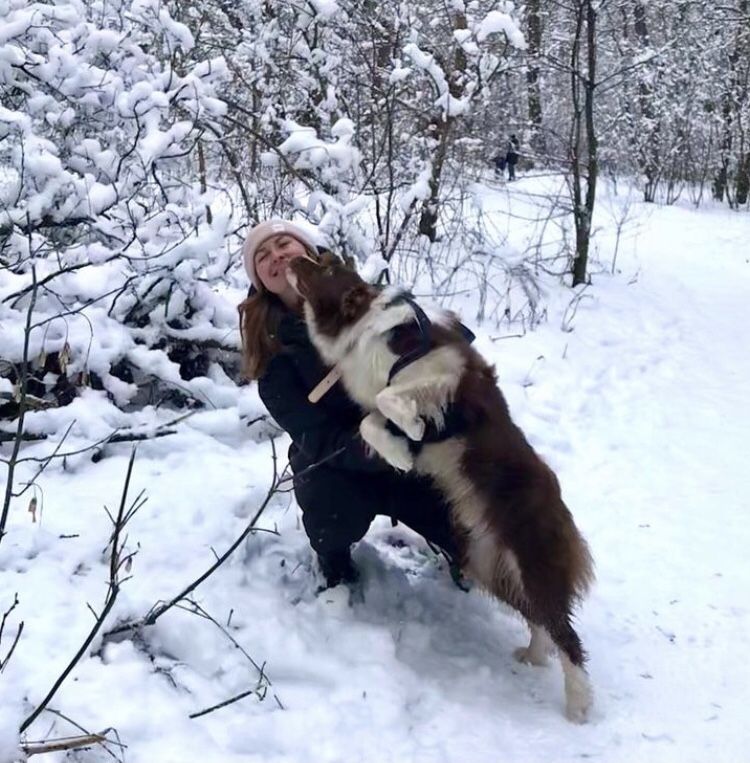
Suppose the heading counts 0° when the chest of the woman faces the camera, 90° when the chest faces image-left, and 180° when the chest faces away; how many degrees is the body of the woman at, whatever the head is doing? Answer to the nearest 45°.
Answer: approximately 315°

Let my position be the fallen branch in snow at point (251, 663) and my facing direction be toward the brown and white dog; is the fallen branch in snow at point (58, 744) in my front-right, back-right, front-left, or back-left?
back-right

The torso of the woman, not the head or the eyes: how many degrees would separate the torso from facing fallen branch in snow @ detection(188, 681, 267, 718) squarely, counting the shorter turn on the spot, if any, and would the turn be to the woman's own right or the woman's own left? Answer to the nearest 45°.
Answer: approximately 45° to the woman's own right

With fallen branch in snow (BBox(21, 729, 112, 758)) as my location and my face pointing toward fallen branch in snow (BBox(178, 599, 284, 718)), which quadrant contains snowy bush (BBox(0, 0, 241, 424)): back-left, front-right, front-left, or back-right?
front-left

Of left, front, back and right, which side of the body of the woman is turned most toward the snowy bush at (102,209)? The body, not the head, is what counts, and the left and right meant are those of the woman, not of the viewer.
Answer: back

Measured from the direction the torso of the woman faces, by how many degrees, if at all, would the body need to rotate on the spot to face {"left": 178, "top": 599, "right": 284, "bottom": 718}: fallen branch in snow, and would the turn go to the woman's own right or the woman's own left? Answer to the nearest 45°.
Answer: approximately 45° to the woman's own right

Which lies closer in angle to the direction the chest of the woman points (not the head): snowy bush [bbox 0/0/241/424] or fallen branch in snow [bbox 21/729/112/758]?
the fallen branch in snow

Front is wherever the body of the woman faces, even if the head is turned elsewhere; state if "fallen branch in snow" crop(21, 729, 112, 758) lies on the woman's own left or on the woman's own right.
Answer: on the woman's own right
